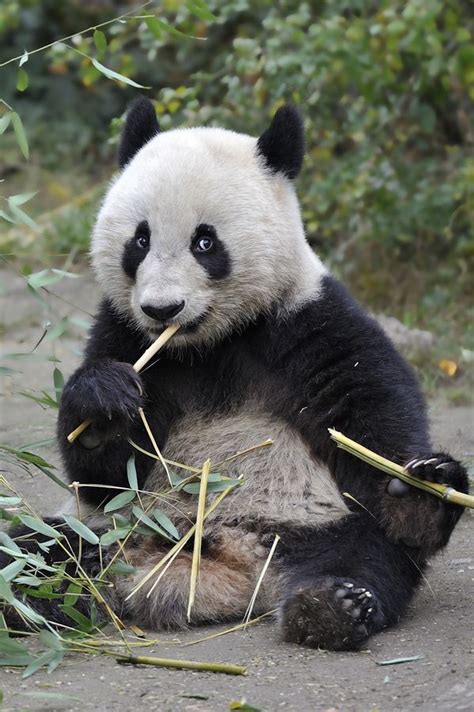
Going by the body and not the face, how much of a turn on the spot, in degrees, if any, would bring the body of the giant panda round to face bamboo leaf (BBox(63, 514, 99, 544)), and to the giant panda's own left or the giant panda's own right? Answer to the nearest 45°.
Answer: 0° — it already faces it

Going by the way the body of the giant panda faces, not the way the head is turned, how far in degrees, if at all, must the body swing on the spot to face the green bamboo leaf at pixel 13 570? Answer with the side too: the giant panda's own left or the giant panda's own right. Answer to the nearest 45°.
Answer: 0° — it already faces it

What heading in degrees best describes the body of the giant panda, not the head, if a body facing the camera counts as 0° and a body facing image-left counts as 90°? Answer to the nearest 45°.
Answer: approximately 45°
